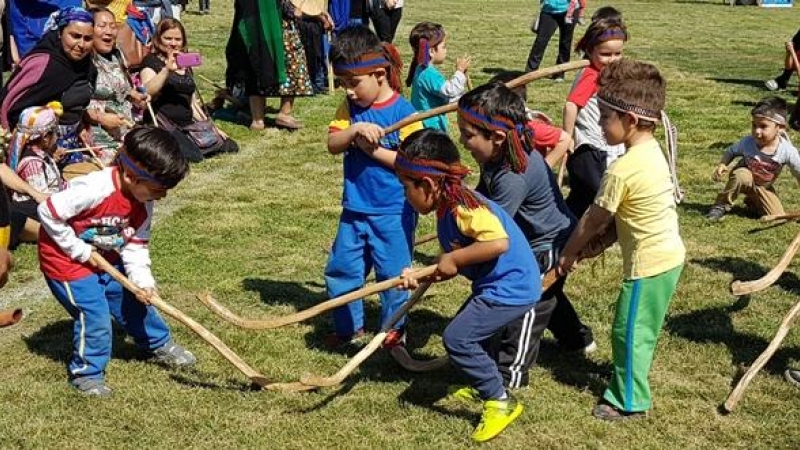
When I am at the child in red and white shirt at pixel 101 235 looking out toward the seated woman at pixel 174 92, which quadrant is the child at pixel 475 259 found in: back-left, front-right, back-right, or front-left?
back-right

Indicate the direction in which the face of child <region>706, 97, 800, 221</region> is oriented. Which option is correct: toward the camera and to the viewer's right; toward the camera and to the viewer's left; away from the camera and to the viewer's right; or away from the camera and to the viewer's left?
toward the camera and to the viewer's left

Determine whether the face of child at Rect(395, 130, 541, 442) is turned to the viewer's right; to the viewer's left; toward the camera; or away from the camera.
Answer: to the viewer's left

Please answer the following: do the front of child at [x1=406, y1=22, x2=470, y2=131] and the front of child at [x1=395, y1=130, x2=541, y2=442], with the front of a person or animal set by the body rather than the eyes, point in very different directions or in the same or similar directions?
very different directions

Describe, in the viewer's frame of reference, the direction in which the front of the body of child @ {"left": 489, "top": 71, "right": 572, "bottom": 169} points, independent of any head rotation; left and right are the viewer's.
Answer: facing to the left of the viewer

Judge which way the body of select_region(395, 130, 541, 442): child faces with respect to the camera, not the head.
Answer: to the viewer's left

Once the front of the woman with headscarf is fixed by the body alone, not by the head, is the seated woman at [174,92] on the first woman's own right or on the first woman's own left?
on the first woman's own left
